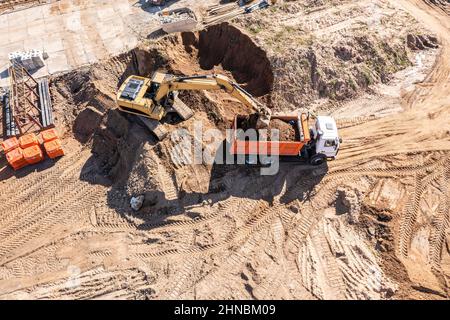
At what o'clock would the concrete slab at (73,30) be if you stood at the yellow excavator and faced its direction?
The concrete slab is roughly at 8 o'clock from the yellow excavator.

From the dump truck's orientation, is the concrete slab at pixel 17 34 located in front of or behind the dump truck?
behind

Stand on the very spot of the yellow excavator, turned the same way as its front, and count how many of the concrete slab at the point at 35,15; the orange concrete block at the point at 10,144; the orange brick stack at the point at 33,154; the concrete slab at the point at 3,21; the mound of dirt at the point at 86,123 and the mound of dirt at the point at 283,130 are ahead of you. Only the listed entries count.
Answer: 1

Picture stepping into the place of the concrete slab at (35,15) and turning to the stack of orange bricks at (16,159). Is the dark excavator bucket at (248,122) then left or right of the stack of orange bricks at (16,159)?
left

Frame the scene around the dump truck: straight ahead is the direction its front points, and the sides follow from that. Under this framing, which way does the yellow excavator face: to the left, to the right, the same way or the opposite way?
the same way

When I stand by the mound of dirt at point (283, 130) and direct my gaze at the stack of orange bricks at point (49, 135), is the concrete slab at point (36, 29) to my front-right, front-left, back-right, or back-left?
front-right

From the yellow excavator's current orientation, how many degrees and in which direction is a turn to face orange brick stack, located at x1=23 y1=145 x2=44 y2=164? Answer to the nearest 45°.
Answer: approximately 180°

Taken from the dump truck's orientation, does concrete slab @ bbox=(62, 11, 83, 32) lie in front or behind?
behind

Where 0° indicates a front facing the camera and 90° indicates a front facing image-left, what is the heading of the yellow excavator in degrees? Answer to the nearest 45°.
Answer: approximately 270°

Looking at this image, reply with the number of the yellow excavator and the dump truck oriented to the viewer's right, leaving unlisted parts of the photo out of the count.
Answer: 2

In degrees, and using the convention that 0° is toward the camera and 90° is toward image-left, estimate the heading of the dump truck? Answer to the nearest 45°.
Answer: approximately 270°

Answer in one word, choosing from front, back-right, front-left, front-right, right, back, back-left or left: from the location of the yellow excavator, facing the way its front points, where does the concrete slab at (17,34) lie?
back-left

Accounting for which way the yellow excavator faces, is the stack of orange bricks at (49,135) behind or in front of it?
behind

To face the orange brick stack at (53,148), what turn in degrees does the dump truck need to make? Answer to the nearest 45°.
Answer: approximately 180°

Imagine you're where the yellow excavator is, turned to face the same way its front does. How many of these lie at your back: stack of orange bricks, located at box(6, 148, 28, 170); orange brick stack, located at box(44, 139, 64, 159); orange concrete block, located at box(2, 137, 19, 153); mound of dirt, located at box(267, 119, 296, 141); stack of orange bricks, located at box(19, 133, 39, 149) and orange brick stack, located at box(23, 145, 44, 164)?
5

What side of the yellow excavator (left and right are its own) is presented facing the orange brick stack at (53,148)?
back
